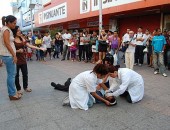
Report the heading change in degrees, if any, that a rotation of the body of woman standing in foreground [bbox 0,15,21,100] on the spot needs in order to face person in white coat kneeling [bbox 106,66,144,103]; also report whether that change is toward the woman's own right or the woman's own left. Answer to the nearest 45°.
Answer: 0° — they already face them

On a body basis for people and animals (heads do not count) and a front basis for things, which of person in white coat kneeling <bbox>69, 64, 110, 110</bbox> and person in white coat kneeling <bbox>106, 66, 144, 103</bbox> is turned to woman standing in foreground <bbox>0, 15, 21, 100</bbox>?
person in white coat kneeling <bbox>106, 66, 144, 103</bbox>

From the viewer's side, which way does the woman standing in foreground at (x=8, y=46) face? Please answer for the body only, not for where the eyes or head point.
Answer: to the viewer's right

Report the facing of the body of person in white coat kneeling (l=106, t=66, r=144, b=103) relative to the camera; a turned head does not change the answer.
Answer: to the viewer's left

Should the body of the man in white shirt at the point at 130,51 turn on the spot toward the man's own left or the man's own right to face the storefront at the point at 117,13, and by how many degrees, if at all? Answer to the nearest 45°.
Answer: approximately 135° to the man's own right

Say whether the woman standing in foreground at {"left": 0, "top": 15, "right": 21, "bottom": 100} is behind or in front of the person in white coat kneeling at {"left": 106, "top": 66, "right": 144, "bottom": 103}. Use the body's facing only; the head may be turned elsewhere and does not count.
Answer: in front

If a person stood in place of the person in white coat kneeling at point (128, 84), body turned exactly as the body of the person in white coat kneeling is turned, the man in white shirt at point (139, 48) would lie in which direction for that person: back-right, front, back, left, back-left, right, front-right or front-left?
right

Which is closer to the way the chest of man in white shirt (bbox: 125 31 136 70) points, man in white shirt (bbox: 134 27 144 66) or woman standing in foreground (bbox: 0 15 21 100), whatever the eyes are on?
the woman standing in foreground

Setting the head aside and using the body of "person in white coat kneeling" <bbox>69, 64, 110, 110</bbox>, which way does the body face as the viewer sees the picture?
to the viewer's right

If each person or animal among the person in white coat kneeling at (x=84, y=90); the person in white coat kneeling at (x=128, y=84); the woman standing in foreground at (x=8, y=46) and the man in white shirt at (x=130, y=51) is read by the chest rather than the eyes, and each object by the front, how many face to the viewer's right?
2

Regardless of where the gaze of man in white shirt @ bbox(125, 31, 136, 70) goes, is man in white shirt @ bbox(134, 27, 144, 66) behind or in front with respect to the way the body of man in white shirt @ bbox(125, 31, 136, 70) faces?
behind
